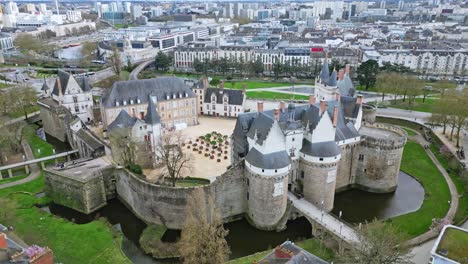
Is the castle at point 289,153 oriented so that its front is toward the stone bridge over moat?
yes

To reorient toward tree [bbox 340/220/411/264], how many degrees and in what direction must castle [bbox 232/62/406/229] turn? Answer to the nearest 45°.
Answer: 0° — it already faces it

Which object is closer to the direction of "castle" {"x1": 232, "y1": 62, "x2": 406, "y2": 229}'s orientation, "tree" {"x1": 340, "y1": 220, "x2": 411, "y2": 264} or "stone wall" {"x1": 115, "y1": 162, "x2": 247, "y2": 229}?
the tree

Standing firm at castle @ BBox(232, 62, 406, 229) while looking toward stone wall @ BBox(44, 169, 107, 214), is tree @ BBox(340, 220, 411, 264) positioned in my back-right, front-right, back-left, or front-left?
back-left

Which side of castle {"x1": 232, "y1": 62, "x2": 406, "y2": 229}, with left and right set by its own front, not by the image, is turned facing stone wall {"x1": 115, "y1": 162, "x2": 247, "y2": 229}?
right

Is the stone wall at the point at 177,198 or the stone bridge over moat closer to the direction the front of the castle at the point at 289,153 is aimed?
the stone bridge over moat

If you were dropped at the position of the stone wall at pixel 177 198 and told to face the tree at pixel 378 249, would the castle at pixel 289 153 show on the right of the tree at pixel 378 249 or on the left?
left

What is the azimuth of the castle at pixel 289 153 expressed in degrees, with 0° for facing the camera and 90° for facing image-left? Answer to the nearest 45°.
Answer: approximately 315°

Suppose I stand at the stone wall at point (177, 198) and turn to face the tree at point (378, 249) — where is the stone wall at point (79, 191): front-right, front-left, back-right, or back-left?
back-right

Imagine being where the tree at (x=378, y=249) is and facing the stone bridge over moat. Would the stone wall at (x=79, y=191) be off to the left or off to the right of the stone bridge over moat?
left

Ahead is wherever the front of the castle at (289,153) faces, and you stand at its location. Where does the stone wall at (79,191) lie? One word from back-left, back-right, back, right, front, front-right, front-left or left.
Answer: back-right

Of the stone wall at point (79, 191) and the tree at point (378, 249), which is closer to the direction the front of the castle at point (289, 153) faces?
the tree
